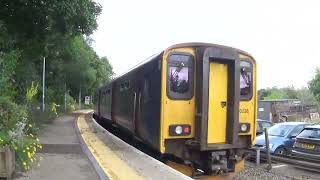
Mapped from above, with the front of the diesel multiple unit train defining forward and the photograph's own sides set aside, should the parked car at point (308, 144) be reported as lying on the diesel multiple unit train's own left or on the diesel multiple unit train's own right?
on the diesel multiple unit train's own left

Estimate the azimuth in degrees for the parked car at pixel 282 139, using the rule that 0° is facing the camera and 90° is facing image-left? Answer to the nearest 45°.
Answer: approximately 45°

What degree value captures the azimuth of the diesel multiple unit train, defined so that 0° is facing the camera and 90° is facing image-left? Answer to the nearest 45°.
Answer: approximately 315°
